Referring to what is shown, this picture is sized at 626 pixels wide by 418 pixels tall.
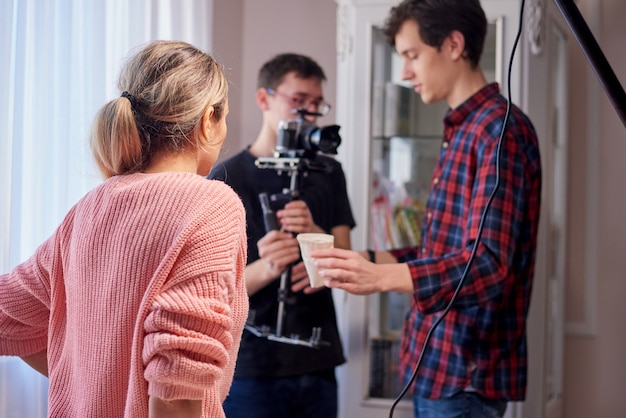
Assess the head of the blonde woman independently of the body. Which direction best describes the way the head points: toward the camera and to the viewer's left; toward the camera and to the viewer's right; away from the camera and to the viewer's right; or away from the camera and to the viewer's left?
away from the camera and to the viewer's right

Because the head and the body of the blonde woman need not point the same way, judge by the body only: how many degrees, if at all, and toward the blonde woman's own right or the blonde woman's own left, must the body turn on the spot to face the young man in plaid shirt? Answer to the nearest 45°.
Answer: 0° — they already face them

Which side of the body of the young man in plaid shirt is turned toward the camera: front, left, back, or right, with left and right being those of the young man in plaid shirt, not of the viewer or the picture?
left

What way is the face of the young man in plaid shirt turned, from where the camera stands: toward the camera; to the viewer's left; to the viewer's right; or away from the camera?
to the viewer's left

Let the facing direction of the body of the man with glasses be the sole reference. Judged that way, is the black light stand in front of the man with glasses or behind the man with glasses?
in front

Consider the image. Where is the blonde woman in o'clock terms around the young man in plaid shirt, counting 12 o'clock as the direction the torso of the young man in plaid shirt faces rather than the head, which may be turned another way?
The blonde woman is roughly at 10 o'clock from the young man in plaid shirt.

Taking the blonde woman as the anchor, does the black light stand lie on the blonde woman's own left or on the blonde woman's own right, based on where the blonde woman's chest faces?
on the blonde woman's own right

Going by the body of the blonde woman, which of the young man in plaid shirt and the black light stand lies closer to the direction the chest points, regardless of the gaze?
the young man in plaid shirt

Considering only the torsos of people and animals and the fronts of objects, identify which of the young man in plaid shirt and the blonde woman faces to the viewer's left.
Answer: the young man in plaid shirt

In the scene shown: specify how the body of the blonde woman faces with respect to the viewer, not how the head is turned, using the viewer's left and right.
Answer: facing away from the viewer and to the right of the viewer

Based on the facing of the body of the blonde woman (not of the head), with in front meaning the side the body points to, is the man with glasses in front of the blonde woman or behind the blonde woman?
in front
